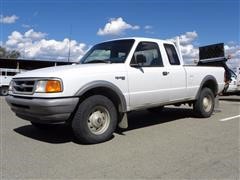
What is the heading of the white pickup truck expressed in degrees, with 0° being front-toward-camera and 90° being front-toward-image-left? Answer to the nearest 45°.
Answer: approximately 45°
